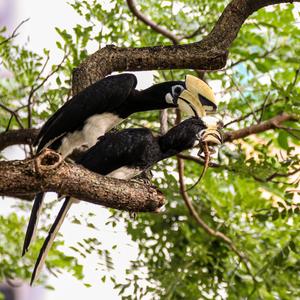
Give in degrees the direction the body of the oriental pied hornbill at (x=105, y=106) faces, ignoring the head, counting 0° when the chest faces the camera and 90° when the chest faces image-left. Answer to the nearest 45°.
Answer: approximately 270°

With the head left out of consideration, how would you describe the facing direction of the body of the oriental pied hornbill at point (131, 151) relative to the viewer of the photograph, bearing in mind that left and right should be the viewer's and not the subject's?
facing to the right of the viewer
